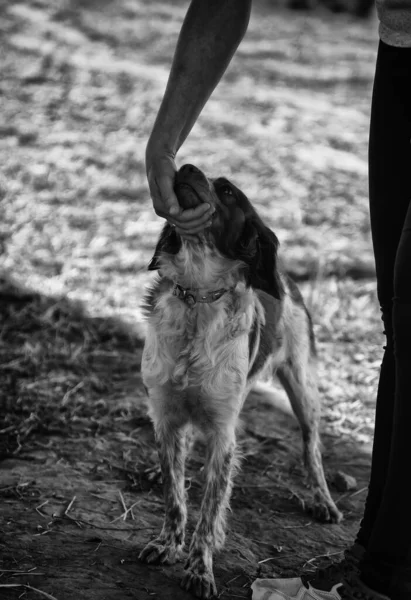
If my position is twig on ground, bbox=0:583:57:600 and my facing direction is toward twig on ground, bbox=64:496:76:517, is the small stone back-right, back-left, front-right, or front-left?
front-right

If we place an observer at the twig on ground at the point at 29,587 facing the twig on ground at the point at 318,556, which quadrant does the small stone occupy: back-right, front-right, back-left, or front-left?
front-left

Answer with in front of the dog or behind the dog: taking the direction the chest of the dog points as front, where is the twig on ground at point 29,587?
in front

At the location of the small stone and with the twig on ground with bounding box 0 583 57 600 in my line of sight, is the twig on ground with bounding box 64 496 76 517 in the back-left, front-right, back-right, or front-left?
front-right

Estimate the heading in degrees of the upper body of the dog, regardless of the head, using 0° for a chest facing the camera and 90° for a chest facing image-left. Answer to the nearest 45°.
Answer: approximately 45°

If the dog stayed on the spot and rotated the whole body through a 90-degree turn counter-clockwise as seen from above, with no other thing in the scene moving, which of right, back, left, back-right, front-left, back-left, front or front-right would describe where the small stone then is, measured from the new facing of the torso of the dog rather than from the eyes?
left
